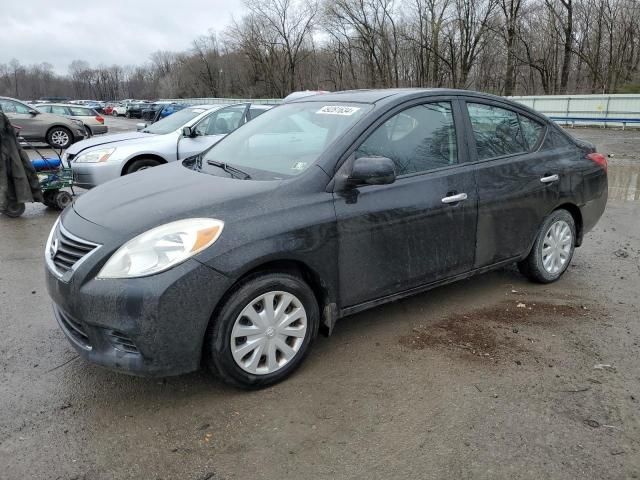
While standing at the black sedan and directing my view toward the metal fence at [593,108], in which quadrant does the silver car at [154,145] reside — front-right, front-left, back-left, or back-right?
front-left

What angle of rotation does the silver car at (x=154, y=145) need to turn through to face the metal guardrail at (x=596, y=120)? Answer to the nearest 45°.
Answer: approximately 180°

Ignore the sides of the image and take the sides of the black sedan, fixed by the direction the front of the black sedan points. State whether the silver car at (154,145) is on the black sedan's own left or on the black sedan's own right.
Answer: on the black sedan's own right

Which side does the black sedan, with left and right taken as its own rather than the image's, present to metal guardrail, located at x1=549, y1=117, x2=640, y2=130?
back

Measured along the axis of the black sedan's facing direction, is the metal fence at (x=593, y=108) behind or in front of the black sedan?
behind

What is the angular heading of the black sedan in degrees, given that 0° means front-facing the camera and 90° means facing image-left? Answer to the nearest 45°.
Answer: approximately 45°

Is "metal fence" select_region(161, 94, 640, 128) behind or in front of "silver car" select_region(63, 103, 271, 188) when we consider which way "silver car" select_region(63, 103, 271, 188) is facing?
behind

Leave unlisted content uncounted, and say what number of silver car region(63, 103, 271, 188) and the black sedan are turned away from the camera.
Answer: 0

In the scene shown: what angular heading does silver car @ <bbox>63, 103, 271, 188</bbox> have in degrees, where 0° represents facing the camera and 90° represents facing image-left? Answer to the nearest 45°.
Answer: approximately 45°

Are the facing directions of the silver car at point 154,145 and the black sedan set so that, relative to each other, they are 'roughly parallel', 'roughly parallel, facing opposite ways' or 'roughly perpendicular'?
roughly parallel

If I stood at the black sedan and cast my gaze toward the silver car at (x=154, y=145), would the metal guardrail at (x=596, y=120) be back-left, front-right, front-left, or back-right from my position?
front-right
